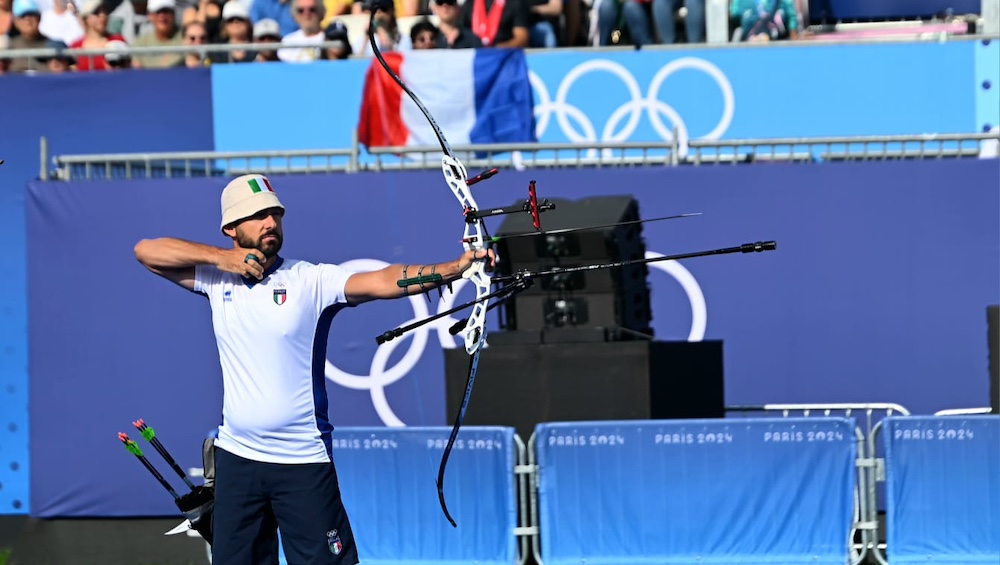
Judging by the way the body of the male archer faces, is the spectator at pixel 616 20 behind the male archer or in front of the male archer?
behind

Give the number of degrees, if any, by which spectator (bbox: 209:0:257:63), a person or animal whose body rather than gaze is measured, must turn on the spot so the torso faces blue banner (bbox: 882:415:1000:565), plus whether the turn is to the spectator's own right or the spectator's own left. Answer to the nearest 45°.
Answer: approximately 45° to the spectator's own left

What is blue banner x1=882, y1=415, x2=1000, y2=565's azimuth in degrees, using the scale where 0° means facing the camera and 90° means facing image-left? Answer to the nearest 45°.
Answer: approximately 0°

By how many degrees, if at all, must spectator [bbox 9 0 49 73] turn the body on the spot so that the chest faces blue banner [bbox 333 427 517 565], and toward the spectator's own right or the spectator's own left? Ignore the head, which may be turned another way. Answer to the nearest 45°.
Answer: approximately 45° to the spectator's own left

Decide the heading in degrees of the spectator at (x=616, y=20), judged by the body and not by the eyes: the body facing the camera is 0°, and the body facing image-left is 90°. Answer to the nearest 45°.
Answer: approximately 0°
